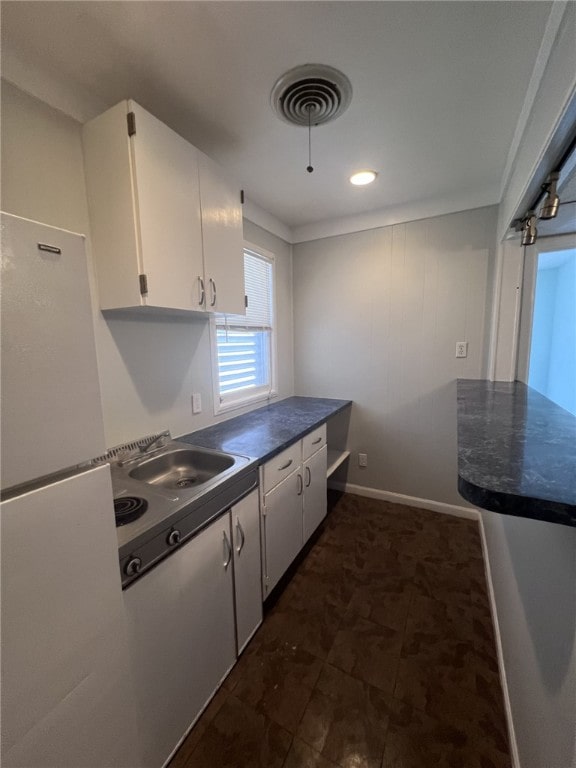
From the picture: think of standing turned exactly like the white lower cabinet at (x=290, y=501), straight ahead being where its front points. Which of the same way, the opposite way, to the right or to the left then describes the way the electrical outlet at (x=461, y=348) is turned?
to the right

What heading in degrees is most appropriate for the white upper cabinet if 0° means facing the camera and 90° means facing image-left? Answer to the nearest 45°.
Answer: approximately 315°

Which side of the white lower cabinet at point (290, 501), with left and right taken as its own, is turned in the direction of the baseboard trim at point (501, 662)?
front

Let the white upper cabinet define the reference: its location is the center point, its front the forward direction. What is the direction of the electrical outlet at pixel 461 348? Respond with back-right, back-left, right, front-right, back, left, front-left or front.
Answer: front-left

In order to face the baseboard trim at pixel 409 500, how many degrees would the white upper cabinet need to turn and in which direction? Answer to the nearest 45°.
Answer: approximately 45° to its left

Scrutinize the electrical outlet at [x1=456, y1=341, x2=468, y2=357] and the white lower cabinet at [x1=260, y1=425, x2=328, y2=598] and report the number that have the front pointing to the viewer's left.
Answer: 0

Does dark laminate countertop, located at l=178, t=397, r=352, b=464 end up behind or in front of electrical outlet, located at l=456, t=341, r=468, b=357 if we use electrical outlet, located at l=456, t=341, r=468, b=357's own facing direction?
in front

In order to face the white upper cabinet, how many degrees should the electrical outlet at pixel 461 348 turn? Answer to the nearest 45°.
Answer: approximately 45° to its right

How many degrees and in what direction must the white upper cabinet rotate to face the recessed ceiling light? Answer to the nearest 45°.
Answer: approximately 45° to its left

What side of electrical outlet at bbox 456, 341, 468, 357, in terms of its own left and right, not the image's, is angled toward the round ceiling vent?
front

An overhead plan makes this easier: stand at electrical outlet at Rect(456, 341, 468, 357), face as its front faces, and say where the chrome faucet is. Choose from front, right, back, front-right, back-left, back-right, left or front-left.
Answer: front-right

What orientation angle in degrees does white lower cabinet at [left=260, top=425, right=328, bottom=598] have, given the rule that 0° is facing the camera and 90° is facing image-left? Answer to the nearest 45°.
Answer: approximately 315°

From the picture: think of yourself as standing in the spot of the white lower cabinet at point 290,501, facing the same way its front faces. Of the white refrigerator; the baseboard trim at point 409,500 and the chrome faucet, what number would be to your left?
1
